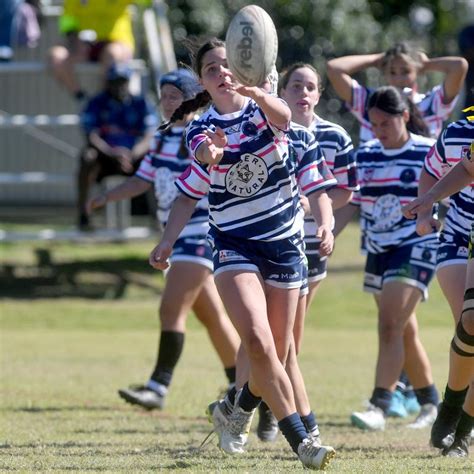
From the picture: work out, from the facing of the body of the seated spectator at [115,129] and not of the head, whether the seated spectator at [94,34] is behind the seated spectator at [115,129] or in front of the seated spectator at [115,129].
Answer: behind

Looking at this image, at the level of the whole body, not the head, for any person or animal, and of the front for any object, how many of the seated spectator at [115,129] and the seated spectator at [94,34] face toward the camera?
2

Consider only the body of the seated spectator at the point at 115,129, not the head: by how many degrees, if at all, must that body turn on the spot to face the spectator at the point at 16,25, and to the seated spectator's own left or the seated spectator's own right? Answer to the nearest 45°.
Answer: approximately 135° to the seated spectator's own right

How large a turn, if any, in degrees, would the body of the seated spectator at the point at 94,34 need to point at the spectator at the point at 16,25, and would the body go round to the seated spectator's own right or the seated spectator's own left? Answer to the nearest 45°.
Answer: approximately 90° to the seated spectator's own right

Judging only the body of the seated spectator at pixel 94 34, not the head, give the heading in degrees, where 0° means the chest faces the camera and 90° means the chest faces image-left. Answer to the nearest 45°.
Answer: approximately 0°

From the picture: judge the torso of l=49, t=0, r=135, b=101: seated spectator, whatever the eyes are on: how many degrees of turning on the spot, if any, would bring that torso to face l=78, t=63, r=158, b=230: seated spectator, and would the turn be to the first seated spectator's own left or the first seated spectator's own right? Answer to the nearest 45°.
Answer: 0° — they already face them

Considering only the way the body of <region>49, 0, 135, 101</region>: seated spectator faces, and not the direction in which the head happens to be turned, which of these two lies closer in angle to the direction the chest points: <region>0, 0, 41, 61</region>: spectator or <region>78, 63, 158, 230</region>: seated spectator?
the seated spectator
